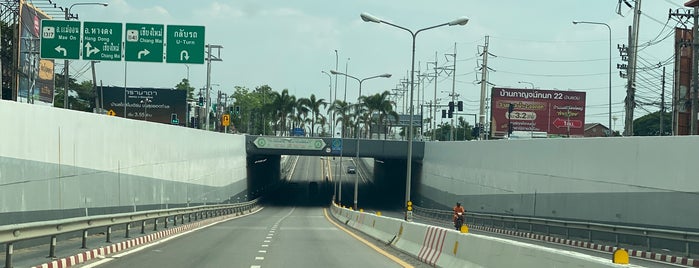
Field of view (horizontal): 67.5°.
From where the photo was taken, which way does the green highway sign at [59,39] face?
toward the camera

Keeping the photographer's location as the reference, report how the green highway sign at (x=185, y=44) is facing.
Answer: facing the viewer

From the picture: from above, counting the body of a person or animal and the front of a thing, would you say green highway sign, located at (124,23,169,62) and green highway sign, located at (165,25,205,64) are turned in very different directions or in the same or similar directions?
same or similar directions

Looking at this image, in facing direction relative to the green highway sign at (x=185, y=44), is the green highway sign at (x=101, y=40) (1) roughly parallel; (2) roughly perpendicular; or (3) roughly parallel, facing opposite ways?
roughly parallel

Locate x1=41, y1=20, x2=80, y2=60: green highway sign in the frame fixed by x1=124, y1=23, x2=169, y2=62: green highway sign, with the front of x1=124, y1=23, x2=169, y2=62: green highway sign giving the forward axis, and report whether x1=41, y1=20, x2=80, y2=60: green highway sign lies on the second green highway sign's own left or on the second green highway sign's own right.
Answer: on the second green highway sign's own right

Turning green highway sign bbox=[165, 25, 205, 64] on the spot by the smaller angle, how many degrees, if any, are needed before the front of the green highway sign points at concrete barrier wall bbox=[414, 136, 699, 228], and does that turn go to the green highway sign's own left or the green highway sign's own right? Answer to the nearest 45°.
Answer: approximately 45° to the green highway sign's own left

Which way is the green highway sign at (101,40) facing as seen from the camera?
toward the camera

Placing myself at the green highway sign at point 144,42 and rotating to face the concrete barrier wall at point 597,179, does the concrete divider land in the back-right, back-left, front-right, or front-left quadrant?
front-right

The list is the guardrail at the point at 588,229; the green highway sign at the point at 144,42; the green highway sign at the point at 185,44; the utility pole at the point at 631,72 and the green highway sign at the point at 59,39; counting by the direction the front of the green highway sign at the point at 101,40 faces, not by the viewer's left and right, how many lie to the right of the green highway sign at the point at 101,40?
1

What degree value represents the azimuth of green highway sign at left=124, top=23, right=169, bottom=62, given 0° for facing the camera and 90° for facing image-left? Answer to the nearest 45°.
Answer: approximately 0°

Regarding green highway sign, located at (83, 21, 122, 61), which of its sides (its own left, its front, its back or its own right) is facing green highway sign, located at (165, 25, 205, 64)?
left

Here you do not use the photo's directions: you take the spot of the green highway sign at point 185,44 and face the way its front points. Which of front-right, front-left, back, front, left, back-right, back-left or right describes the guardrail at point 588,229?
front-left

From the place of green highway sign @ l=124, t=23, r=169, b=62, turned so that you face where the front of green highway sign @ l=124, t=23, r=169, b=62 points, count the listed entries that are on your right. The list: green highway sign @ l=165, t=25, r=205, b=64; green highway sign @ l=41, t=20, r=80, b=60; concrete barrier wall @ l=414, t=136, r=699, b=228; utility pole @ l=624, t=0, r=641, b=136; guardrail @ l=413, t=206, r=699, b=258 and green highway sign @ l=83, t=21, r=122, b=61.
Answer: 2

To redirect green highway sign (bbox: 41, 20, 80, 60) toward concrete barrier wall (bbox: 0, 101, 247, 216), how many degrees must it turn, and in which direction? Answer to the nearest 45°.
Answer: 0° — it already faces it

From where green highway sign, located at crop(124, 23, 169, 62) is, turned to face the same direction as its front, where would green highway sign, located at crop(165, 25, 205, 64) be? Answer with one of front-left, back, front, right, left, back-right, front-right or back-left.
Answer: left
